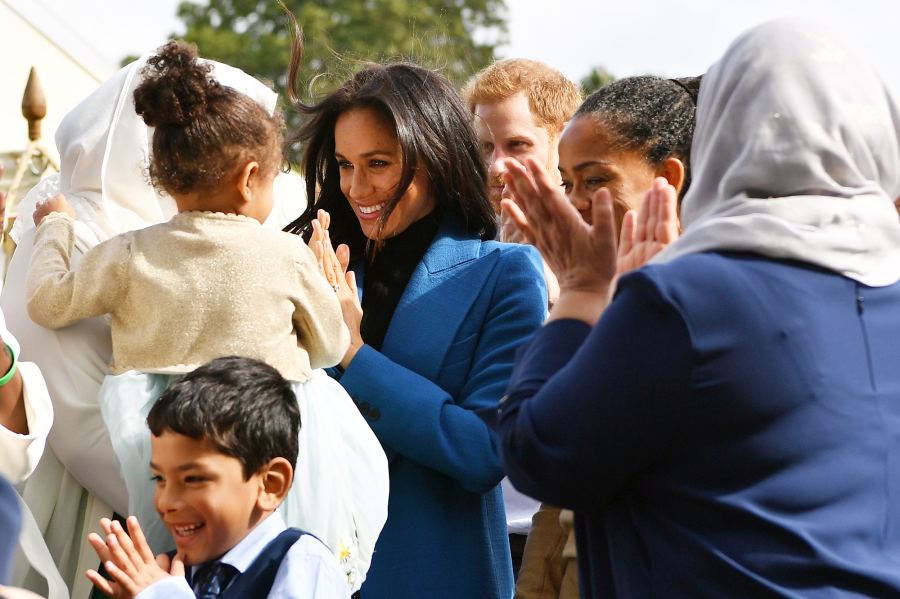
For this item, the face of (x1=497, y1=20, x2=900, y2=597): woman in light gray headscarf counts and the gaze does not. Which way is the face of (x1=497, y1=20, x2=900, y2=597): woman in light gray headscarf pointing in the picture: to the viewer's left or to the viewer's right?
to the viewer's left

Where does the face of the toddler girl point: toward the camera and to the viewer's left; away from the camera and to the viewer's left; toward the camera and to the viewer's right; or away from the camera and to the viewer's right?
away from the camera and to the viewer's right

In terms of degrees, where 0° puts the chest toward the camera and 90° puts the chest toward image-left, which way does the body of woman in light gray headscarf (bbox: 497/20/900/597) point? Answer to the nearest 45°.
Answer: approximately 135°

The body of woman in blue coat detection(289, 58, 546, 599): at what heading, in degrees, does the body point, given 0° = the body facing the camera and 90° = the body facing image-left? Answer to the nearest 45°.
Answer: approximately 45°
